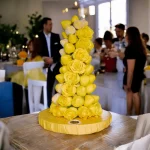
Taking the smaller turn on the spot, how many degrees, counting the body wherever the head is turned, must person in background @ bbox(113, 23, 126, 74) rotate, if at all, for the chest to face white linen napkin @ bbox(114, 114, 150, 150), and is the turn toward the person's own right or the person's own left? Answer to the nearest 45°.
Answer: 0° — they already face it

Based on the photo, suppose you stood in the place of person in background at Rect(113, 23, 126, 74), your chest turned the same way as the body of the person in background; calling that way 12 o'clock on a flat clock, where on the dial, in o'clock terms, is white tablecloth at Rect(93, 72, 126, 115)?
The white tablecloth is roughly at 12 o'clock from the person in background.

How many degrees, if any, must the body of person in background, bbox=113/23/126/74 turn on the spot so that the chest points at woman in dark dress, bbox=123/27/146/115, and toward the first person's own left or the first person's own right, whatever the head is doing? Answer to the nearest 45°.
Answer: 0° — they already face them

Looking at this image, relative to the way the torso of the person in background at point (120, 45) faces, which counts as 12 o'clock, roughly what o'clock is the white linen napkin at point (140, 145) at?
The white linen napkin is roughly at 12 o'clock from the person in background.

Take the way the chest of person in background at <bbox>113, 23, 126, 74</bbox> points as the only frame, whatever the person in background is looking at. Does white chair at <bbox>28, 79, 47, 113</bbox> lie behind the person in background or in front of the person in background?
in front

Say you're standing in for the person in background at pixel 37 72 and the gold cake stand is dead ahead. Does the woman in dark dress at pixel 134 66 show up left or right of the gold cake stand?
left

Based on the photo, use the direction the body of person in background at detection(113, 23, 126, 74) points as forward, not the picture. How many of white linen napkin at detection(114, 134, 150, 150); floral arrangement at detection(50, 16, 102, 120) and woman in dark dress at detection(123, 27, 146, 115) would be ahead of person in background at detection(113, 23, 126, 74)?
3

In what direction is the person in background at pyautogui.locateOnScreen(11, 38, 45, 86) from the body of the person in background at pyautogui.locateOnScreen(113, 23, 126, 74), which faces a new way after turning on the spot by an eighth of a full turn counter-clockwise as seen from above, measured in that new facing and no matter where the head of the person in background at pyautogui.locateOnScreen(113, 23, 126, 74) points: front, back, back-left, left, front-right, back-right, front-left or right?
back-right

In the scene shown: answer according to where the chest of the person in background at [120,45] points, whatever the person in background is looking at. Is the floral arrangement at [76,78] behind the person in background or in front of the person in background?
in front
